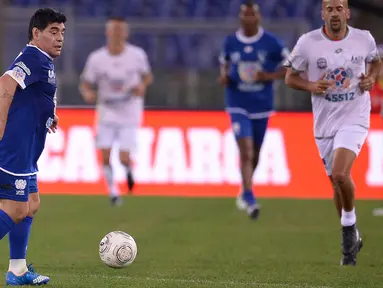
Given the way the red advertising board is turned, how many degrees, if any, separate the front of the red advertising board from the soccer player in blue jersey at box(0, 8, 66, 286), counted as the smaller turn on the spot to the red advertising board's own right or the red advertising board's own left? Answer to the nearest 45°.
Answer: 0° — it already faces them

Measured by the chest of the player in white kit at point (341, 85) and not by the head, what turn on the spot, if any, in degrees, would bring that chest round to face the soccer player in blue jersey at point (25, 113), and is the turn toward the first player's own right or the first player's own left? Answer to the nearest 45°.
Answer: approximately 45° to the first player's own right

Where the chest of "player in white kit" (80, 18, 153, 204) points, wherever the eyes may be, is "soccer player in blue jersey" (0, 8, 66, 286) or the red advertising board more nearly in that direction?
the soccer player in blue jersey

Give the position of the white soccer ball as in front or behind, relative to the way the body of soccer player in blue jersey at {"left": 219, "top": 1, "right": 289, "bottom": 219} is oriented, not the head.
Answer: in front

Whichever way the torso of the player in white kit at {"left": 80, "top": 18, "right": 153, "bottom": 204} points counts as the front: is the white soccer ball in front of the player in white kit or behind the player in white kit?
in front

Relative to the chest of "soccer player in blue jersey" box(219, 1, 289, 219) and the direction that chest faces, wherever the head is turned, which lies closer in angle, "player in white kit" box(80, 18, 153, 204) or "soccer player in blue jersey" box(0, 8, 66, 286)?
the soccer player in blue jersey

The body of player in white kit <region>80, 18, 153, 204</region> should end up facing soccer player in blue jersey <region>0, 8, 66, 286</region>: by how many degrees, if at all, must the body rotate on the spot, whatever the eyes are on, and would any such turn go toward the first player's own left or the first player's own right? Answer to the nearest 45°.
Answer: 0° — they already face them
